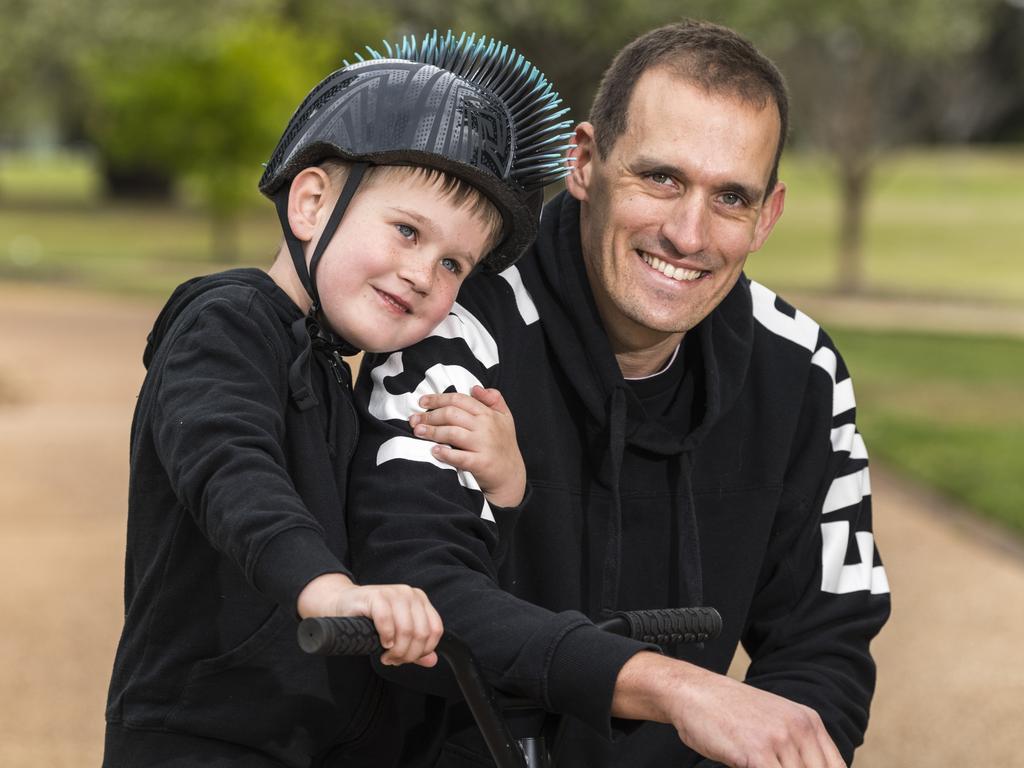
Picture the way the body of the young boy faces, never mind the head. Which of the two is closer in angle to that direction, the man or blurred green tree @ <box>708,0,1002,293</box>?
the man

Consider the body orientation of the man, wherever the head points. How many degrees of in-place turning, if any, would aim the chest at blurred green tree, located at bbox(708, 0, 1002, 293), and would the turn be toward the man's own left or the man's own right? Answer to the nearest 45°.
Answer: approximately 180°

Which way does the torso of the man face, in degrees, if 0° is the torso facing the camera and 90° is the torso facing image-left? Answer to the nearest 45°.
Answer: approximately 0°

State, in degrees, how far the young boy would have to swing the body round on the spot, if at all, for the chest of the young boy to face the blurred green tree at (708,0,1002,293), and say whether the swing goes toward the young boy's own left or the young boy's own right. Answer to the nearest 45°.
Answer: approximately 135° to the young boy's own left

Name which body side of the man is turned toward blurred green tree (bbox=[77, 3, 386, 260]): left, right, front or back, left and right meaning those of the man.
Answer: back
